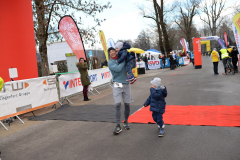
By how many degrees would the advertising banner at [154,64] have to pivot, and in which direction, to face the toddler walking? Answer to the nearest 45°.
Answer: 0° — it already faces them

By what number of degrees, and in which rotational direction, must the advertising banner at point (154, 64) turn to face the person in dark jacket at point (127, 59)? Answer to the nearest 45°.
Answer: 0° — it already faces them

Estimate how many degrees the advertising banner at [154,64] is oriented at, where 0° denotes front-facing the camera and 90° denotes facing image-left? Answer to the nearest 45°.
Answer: approximately 0°

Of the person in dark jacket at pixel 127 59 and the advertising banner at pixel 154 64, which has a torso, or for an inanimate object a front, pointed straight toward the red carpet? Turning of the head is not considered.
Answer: the advertising banner

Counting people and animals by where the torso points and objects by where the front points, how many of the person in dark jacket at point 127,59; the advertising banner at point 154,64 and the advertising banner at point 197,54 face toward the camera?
2

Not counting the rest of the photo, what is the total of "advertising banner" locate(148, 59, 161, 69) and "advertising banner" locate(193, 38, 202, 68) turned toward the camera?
2

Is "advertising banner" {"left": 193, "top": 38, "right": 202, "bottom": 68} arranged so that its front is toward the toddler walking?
yes

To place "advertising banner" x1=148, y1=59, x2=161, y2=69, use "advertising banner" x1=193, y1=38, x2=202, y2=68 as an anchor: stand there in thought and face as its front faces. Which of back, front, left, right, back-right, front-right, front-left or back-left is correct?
back-right
